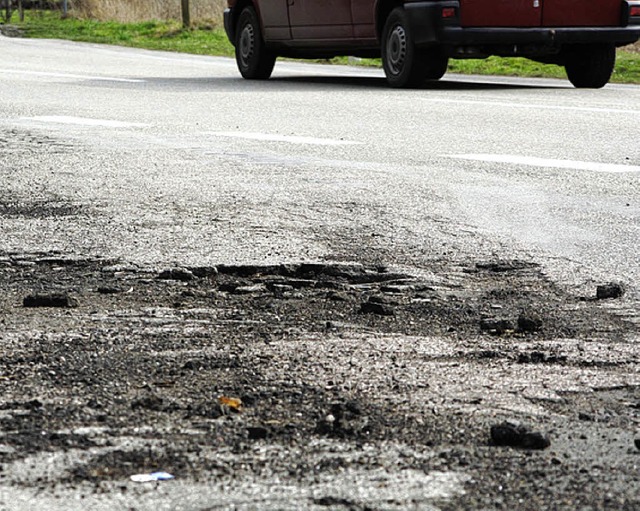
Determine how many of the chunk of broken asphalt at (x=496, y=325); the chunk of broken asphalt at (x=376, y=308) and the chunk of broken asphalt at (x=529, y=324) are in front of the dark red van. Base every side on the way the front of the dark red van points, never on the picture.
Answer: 0

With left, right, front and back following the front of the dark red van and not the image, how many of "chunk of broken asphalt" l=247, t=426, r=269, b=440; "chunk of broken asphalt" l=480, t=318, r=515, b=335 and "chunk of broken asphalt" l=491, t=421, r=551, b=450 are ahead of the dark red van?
0

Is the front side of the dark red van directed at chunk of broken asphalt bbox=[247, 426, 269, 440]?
no

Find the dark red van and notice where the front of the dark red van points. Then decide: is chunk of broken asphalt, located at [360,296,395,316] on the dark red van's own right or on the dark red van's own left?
on the dark red van's own left

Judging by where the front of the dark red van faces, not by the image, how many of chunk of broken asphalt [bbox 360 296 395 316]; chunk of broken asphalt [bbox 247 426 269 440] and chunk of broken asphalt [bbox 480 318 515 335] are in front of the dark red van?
0

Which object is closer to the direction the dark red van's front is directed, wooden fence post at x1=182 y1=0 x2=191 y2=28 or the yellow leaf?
the wooden fence post

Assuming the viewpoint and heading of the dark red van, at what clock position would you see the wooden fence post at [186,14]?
The wooden fence post is roughly at 1 o'clock from the dark red van.

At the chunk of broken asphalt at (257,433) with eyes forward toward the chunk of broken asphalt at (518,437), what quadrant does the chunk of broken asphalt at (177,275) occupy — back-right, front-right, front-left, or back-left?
back-left

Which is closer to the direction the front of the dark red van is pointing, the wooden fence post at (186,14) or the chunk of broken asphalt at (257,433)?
the wooden fence post

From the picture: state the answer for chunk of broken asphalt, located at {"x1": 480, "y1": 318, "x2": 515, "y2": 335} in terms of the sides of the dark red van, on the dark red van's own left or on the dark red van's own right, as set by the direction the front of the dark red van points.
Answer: on the dark red van's own left

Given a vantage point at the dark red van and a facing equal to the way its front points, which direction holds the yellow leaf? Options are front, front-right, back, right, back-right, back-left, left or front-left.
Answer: back-left

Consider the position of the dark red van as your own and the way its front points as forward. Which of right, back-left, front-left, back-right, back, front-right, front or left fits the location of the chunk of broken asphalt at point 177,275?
back-left

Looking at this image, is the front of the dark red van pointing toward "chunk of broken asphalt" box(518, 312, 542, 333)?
no

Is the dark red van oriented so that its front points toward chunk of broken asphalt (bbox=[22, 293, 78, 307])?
no

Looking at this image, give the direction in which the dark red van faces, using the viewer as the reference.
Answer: facing away from the viewer and to the left of the viewer

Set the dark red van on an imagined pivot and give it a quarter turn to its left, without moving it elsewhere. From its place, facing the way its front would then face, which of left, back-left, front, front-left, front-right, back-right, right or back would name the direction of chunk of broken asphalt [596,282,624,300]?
front-left
